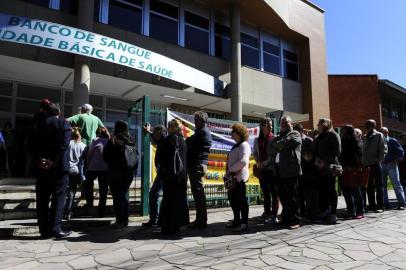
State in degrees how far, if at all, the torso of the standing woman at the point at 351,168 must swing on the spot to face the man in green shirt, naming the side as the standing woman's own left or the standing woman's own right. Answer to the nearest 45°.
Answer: approximately 45° to the standing woman's own right

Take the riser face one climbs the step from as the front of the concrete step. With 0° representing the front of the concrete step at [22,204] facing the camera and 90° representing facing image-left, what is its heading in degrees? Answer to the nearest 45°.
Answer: approximately 0°

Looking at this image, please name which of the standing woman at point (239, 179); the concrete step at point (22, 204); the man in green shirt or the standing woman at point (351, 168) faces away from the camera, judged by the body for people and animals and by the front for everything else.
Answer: the man in green shirt

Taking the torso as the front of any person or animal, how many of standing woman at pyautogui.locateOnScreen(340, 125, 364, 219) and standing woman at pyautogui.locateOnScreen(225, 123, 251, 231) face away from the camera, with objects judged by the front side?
0

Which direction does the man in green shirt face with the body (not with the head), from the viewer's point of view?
away from the camera

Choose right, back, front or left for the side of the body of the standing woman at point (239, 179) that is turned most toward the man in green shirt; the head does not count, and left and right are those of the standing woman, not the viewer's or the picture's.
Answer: front

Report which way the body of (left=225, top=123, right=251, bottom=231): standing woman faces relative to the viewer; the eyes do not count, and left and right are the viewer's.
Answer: facing to the left of the viewer

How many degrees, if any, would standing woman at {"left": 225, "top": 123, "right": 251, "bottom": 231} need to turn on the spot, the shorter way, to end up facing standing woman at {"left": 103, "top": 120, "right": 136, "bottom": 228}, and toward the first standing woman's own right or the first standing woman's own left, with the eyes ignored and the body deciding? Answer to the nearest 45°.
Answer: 0° — they already face them

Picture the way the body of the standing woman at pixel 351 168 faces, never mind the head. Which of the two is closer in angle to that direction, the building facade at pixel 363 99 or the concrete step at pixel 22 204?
the concrete step

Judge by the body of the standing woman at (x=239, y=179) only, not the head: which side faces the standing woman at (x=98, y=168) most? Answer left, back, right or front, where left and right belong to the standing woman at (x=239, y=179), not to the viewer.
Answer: front

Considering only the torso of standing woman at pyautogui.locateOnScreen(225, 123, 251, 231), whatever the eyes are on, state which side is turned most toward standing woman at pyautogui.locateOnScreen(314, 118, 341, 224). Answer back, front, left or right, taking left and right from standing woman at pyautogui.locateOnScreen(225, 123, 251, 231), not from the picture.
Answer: back

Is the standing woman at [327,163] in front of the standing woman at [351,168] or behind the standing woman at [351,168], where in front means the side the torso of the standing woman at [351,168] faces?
in front

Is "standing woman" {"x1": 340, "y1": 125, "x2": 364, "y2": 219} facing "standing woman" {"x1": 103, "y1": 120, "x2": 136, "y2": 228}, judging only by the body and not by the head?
yes
